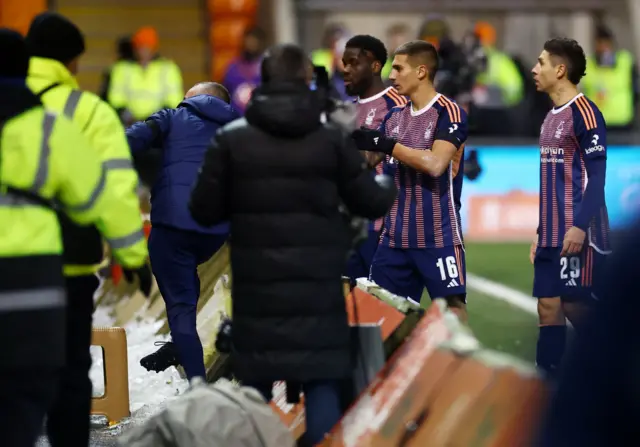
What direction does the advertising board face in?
toward the camera

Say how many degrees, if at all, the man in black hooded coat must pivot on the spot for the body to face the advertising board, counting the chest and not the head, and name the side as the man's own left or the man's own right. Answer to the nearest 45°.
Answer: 0° — they already face it

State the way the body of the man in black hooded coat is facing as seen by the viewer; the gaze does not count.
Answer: away from the camera

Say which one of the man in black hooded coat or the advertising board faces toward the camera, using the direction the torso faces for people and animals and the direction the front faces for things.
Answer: the advertising board

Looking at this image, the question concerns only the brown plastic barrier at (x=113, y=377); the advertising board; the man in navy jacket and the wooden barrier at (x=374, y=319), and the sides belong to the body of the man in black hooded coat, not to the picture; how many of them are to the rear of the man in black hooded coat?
0

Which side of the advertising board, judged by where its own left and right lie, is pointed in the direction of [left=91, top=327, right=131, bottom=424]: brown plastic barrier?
front

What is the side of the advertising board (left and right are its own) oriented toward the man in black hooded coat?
front

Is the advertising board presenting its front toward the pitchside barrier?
yes

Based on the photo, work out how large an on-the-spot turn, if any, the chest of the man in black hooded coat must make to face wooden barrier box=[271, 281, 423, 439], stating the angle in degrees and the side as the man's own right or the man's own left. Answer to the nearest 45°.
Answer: approximately 45° to the man's own right

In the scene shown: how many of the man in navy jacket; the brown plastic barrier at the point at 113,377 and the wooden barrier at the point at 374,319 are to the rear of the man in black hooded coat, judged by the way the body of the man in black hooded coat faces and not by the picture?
0

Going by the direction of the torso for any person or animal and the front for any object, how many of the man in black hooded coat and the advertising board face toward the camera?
1

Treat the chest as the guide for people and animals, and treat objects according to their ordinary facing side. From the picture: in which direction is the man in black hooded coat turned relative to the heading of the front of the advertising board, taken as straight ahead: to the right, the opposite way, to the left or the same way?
the opposite way

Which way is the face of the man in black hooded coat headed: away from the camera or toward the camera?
away from the camera
